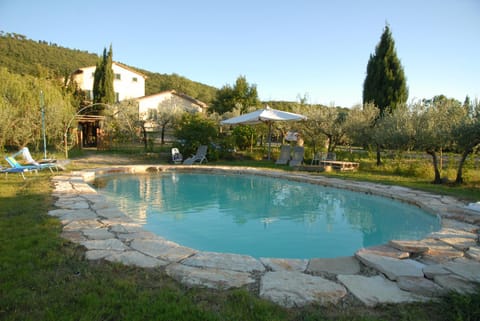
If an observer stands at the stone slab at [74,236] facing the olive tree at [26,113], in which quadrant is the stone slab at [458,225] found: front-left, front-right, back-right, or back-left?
back-right

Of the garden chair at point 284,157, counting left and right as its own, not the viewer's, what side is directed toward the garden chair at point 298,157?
left

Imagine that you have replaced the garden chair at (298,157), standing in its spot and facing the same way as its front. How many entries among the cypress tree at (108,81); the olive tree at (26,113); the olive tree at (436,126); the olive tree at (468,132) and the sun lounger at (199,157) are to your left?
2

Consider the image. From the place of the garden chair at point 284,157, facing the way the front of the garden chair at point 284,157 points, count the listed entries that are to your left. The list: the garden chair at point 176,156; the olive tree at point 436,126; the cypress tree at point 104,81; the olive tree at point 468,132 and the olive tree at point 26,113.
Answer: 2

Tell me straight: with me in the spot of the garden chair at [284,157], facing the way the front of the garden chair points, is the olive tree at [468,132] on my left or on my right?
on my left

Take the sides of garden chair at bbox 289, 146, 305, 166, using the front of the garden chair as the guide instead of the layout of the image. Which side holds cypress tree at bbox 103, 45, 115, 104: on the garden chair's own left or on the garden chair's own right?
on the garden chair's own right

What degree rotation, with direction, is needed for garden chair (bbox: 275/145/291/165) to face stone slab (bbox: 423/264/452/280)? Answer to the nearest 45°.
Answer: approximately 45° to its left

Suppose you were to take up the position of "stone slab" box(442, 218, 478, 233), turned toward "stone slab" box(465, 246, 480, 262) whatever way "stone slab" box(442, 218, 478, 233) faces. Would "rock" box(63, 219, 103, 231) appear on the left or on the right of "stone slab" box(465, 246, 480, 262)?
right

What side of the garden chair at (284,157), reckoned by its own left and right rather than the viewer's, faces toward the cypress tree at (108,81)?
right

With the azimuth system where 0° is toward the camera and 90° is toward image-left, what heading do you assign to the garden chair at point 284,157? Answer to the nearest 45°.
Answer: approximately 45°
